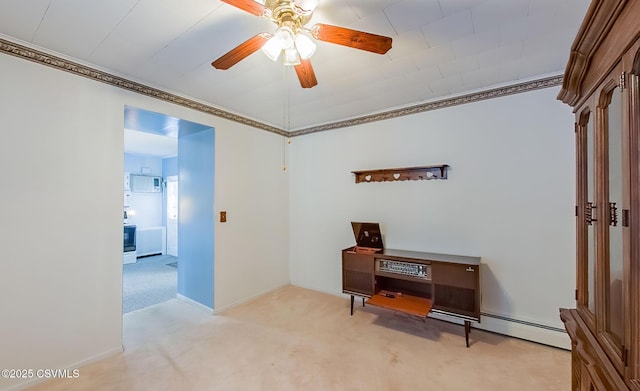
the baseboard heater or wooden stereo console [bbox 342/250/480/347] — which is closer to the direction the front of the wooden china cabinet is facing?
the wooden stereo console

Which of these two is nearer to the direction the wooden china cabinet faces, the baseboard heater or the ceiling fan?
the ceiling fan

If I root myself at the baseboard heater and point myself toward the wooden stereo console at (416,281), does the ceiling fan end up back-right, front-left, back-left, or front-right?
front-left

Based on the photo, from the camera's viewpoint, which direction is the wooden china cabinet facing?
to the viewer's left

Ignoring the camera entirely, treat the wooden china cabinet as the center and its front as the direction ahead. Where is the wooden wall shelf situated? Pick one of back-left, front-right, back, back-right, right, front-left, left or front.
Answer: front-right

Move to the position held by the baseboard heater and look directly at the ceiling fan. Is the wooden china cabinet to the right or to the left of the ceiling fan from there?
left

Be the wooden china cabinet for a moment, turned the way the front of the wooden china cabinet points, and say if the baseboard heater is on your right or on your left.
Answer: on your right

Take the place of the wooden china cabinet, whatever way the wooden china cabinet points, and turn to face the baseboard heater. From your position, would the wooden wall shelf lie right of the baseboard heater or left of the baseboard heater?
left

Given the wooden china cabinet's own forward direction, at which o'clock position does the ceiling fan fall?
The ceiling fan is roughly at 11 o'clock from the wooden china cabinet.

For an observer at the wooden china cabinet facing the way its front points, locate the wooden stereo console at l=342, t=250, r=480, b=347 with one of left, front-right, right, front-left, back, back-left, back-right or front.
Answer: front-right
